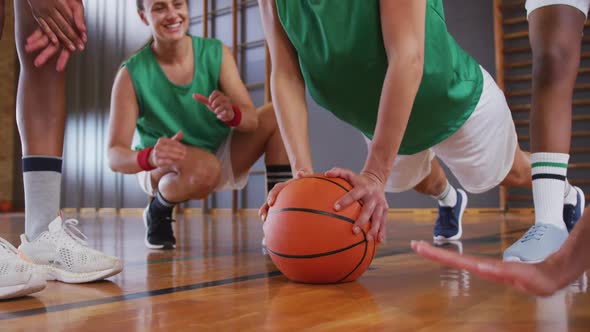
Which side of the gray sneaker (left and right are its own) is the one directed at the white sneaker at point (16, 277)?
front

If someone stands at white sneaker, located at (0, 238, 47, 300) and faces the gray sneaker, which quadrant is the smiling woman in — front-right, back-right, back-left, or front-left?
front-left

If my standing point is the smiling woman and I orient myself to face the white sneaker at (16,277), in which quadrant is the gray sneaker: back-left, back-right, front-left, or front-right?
front-left

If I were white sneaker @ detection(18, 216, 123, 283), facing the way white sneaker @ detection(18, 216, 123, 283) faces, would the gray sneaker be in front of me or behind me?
in front

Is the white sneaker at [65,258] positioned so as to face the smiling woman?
no

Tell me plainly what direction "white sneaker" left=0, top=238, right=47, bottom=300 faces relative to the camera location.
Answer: facing to the right of the viewer

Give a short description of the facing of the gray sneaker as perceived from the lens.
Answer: facing the viewer and to the left of the viewer

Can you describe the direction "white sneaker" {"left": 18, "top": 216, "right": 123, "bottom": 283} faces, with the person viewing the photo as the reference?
facing to the right of the viewer

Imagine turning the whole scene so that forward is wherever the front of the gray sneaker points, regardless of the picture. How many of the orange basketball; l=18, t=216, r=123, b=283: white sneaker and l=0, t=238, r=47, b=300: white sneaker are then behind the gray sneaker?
0

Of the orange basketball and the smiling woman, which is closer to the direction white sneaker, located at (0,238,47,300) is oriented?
the orange basketball

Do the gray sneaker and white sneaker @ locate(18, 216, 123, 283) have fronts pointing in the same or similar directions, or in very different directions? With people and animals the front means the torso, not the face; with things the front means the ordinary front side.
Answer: very different directions

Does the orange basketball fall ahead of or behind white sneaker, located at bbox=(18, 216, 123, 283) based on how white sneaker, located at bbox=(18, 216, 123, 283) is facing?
ahead
